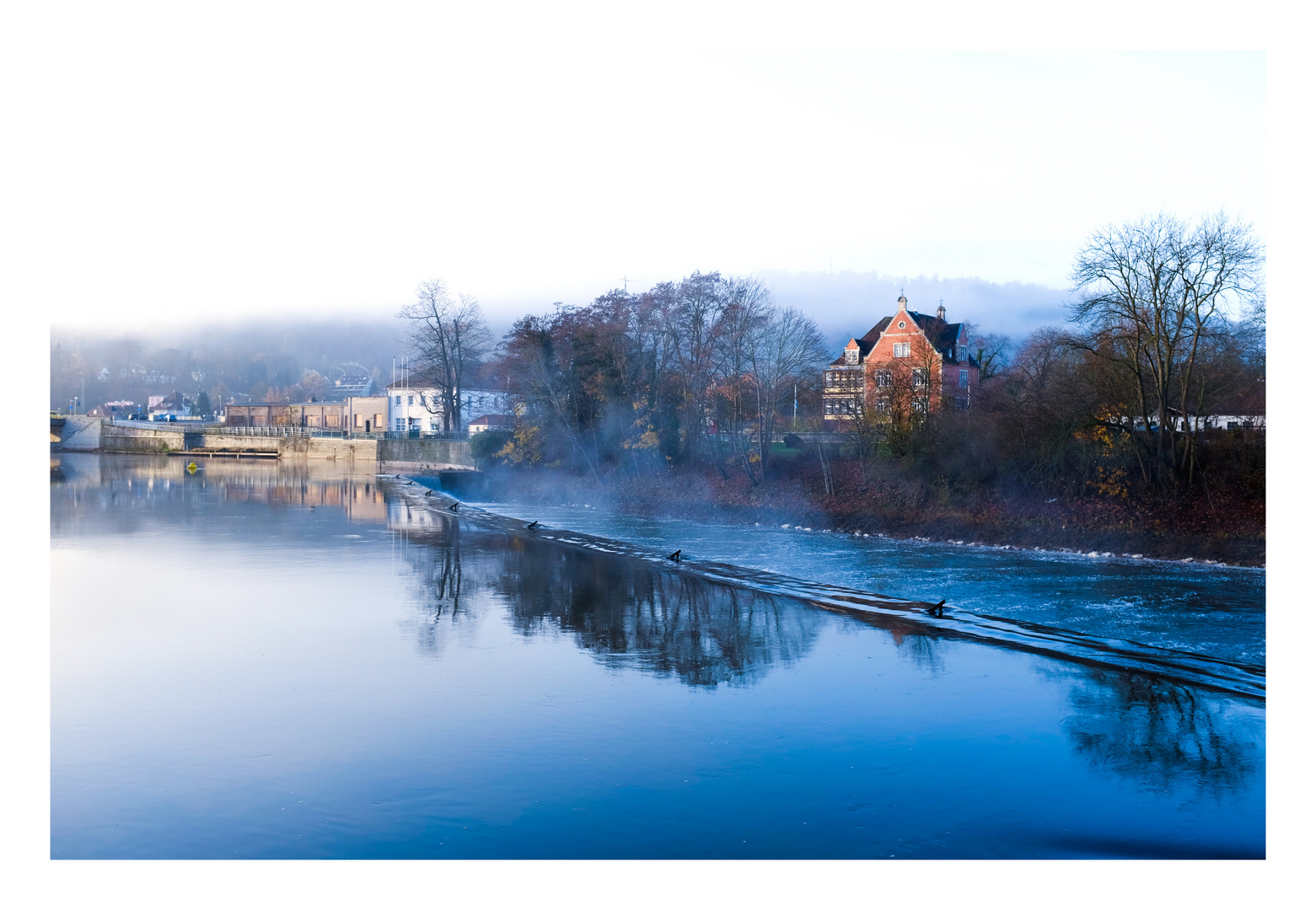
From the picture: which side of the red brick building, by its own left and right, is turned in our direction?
front

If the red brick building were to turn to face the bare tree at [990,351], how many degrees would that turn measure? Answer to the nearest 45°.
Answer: approximately 180°

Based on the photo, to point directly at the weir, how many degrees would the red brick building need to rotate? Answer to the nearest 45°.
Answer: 0° — it already faces it

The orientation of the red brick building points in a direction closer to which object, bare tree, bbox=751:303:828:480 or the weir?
the weir

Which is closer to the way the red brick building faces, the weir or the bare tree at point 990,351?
the weir
